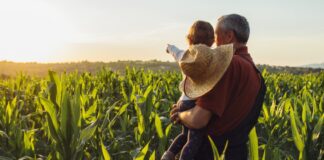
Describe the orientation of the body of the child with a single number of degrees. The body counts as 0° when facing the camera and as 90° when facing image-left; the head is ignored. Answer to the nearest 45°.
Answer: approximately 135°

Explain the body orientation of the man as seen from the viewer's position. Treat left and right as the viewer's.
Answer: facing away from the viewer and to the left of the viewer

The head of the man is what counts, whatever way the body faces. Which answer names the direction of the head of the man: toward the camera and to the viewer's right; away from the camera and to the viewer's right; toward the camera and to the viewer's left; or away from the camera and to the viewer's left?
away from the camera and to the viewer's left

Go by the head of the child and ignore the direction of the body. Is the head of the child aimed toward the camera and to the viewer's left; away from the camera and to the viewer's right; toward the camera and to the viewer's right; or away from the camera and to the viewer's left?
away from the camera and to the viewer's left
